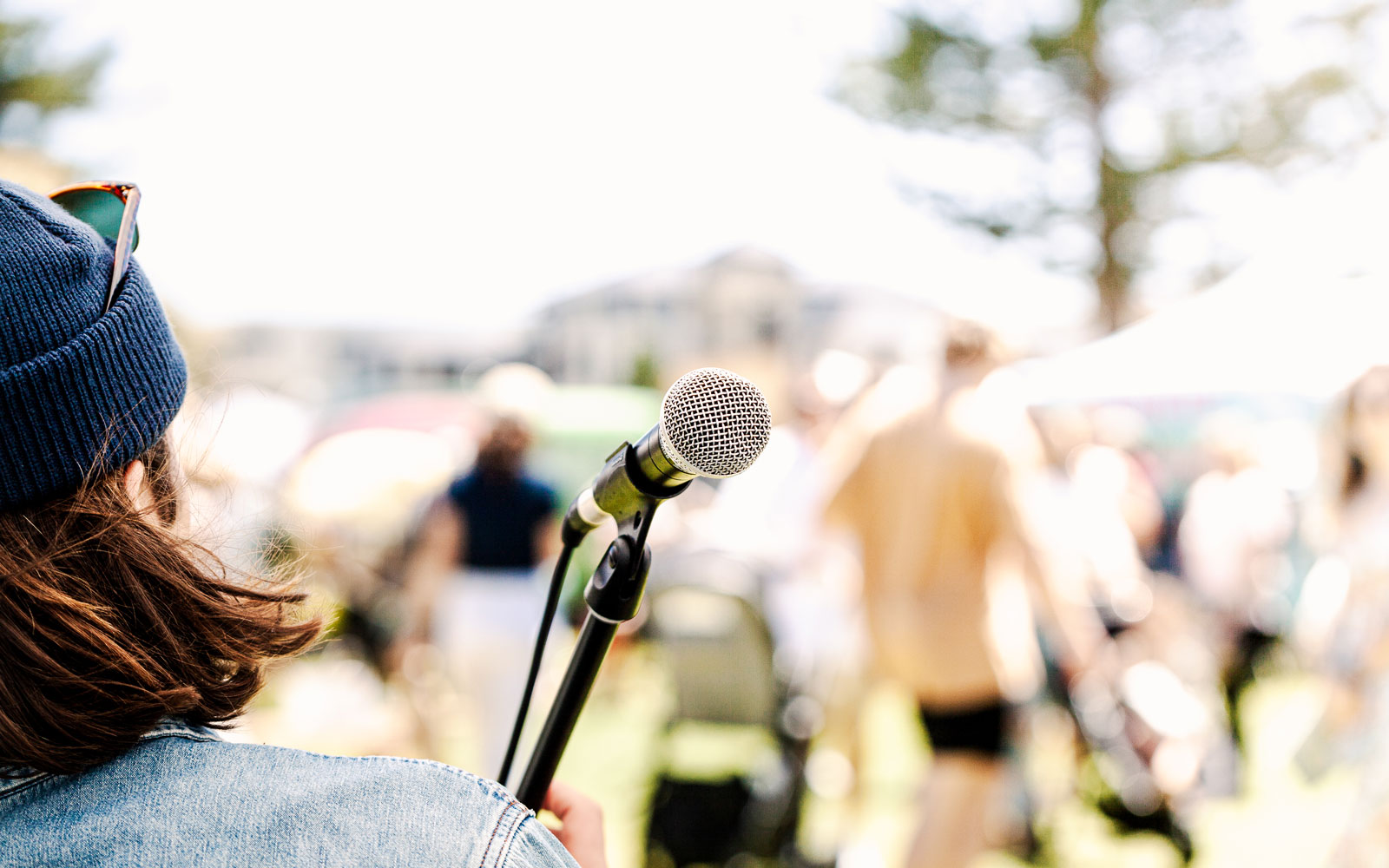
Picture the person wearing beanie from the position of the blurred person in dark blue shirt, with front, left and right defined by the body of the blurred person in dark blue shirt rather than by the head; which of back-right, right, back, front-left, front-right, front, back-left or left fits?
back

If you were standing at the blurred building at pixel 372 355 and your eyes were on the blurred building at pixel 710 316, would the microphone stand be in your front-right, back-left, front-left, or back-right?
front-right

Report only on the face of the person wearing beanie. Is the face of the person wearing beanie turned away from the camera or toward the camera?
away from the camera

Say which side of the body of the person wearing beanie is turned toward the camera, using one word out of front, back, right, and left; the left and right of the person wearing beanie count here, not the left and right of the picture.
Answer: back

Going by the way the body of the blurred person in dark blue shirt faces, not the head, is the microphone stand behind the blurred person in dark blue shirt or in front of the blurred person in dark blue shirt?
behind

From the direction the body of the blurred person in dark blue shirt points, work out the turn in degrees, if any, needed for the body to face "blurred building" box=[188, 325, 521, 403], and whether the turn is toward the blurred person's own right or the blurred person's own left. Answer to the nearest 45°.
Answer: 0° — they already face it

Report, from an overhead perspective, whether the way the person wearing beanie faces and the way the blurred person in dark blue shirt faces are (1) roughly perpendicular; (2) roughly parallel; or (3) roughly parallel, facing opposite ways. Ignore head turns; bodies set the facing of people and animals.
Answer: roughly parallel

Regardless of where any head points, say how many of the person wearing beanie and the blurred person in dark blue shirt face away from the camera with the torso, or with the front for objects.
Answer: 2

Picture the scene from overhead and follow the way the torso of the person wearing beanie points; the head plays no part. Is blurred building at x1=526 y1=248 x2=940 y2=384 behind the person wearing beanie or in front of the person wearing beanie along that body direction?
in front

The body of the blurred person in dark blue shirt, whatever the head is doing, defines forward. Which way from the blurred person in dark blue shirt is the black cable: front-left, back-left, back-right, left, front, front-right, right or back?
back

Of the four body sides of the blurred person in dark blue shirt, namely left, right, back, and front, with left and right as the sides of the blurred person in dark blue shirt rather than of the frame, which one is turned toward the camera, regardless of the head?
back

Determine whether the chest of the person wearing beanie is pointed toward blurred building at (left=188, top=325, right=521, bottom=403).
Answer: yes
